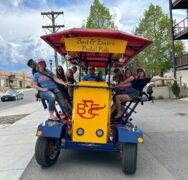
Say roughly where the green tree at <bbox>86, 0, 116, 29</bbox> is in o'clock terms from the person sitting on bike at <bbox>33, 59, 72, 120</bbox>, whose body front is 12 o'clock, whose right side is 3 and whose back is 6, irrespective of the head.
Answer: The green tree is roughly at 8 o'clock from the person sitting on bike.

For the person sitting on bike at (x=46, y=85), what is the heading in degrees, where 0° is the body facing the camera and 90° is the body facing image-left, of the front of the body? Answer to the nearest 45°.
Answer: approximately 315°

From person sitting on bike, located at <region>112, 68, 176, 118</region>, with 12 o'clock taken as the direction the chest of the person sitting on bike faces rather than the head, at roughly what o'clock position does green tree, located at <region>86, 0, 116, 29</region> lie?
The green tree is roughly at 4 o'clock from the person sitting on bike.

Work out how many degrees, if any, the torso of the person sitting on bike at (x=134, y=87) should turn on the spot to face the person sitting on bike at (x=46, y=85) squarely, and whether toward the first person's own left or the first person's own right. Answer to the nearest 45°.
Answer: approximately 45° to the first person's own right

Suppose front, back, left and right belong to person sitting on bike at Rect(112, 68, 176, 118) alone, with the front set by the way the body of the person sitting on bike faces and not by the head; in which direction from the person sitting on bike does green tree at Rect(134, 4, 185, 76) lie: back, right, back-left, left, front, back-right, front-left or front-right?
back-right
